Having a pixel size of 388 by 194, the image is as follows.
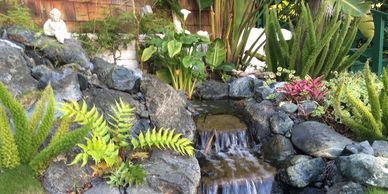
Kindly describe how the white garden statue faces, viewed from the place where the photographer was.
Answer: facing the viewer and to the right of the viewer

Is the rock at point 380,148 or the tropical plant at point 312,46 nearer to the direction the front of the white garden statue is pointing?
the rock

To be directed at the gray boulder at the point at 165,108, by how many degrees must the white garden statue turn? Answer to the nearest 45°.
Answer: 0° — it already faces it

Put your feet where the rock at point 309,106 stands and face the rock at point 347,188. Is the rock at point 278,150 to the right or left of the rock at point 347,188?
right

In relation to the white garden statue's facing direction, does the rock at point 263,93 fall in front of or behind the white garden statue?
in front

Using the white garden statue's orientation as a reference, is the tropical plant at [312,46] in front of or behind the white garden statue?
in front

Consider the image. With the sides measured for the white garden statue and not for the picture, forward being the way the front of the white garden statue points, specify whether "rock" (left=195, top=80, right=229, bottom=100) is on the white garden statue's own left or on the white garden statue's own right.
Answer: on the white garden statue's own left

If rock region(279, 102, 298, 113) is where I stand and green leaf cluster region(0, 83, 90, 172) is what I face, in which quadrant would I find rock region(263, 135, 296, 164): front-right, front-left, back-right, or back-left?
front-left

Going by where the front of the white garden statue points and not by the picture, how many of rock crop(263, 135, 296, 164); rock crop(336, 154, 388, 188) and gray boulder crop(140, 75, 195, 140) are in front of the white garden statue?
3

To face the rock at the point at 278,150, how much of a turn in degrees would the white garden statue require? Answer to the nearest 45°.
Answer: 0° — it already faces it

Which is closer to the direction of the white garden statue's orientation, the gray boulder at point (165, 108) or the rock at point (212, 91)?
the gray boulder

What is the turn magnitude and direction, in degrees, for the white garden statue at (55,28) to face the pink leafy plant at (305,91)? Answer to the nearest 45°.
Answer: approximately 45° to its left

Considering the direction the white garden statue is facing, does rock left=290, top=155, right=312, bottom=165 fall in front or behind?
in front

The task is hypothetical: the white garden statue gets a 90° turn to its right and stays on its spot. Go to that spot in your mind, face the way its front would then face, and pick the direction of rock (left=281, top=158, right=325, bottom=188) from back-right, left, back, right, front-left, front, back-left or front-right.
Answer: left
